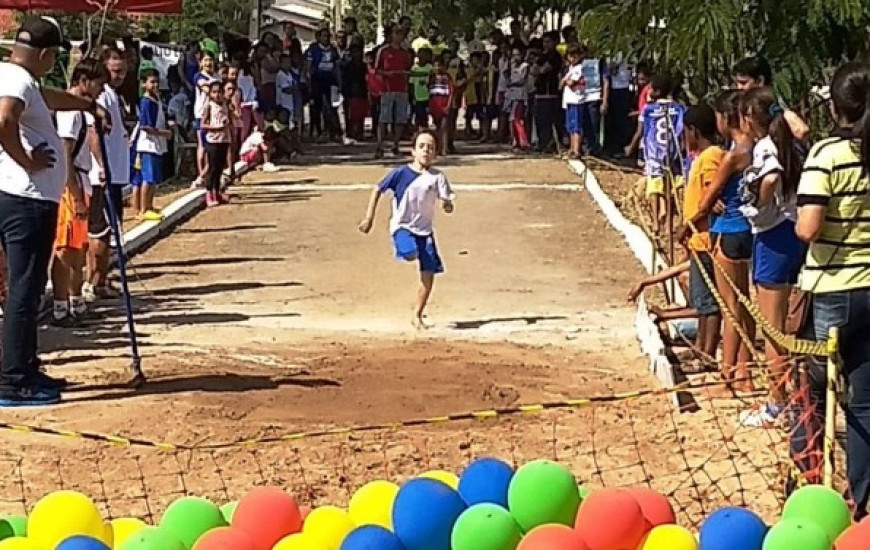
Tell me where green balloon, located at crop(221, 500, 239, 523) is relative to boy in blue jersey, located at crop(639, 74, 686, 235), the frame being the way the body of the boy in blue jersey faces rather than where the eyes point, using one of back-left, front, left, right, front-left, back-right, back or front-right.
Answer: back

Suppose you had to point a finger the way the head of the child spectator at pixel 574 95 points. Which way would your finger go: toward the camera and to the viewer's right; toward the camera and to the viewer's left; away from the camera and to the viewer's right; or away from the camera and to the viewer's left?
toward the camera and to the viewer's left

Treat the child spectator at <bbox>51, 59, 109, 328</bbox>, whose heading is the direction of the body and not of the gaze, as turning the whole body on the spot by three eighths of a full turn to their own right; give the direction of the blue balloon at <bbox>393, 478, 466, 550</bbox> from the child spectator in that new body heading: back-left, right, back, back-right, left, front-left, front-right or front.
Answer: front-left

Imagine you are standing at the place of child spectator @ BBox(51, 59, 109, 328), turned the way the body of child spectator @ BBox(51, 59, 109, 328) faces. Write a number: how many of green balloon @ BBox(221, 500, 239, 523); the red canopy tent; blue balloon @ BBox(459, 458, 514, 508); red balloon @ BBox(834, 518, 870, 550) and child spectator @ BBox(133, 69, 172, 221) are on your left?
2

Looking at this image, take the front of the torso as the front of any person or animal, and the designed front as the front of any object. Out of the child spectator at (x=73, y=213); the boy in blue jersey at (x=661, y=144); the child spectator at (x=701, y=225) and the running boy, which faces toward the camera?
the running boy

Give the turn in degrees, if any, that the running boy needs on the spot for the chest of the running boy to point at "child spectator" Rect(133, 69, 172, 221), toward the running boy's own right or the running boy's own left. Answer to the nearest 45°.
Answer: approximately 135° to the running boy's own right

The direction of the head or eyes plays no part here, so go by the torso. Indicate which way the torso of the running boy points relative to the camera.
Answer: toward the camera

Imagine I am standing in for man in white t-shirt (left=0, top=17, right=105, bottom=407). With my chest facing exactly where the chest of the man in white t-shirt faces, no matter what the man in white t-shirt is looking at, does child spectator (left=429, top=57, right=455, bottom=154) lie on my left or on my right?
on my left

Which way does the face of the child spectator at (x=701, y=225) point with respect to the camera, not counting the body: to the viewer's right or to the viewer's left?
to the viewer's left

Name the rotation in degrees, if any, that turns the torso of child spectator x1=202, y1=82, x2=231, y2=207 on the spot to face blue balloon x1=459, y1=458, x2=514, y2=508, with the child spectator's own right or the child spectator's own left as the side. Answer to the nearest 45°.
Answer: approximately 45° to the child spectator's own right

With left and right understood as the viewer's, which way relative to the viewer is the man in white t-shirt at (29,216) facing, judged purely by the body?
facing to the right of the viewer

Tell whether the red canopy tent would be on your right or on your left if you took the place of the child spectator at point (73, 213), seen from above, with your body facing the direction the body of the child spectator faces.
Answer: on your left

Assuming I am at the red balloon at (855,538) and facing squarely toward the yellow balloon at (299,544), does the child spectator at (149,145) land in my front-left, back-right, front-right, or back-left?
front-right

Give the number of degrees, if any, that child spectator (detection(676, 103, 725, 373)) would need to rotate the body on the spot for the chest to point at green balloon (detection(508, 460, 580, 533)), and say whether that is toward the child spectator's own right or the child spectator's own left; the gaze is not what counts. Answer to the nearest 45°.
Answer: approximately 90° to the child spectator's own left

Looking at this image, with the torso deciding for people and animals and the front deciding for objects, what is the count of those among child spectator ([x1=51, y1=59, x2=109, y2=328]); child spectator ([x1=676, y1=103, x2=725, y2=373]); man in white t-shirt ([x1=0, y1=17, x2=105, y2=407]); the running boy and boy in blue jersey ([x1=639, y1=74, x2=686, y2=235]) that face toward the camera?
1

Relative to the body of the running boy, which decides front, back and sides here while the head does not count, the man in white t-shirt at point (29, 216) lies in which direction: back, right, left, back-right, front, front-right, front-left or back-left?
front-right

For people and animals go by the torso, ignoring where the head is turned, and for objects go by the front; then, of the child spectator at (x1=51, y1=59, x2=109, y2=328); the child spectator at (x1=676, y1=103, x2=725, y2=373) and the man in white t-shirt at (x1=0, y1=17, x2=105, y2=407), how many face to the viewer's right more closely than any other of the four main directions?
2

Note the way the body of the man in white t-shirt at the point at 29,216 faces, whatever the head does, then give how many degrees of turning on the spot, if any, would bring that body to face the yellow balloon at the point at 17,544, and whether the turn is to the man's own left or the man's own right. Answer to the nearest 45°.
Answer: approximately 90° to the man's own right

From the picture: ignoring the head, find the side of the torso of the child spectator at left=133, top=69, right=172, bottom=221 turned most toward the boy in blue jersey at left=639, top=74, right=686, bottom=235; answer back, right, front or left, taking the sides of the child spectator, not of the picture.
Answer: front

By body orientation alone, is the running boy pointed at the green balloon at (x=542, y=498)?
yes

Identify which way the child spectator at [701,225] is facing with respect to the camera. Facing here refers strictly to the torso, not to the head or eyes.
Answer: to the viewer's left

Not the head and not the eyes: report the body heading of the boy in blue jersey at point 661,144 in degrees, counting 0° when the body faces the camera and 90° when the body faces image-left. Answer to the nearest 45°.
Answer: approximately 180°
